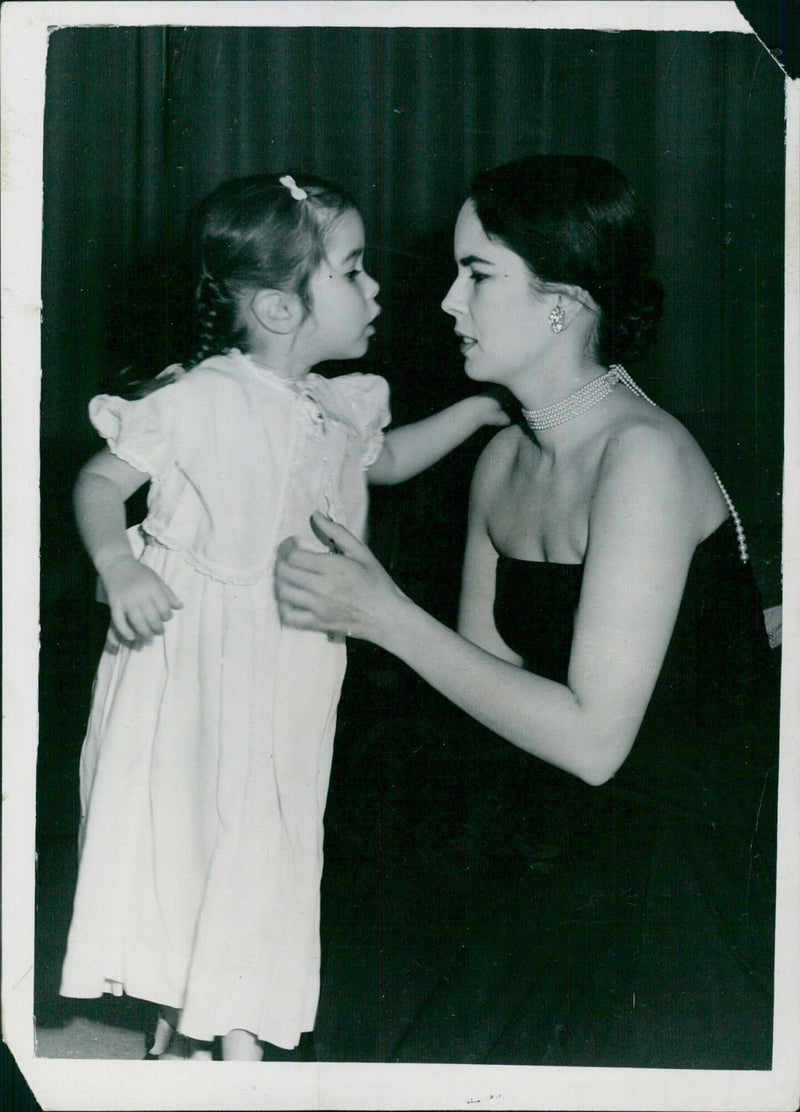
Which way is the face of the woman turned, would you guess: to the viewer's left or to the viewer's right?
to the viewer's left

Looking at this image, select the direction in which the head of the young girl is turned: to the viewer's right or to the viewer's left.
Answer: to the viewer's right
